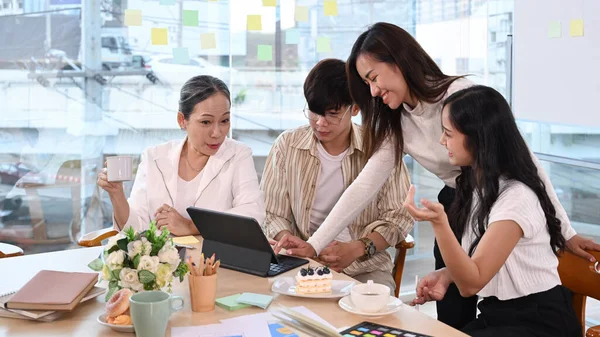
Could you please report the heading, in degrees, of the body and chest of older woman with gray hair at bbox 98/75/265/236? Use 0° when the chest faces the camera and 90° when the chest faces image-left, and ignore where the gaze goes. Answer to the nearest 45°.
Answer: approximately 0°

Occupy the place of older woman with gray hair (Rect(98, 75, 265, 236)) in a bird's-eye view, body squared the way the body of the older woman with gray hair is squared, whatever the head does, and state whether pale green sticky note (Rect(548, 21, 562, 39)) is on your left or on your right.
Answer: on your left

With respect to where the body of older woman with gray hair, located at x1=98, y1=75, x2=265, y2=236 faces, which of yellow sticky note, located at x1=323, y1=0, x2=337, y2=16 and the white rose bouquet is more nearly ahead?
the white rose bouquet

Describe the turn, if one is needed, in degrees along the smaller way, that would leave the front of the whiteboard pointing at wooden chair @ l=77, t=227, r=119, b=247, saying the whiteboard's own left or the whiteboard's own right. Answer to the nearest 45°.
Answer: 0° — it already faces it

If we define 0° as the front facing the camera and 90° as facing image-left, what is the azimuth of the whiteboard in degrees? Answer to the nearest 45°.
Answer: approximately 45°

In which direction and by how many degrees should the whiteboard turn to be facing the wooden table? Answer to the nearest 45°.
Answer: approximately 45° to its left

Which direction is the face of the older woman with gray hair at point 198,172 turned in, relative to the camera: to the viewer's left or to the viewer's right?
to the viewer's right
